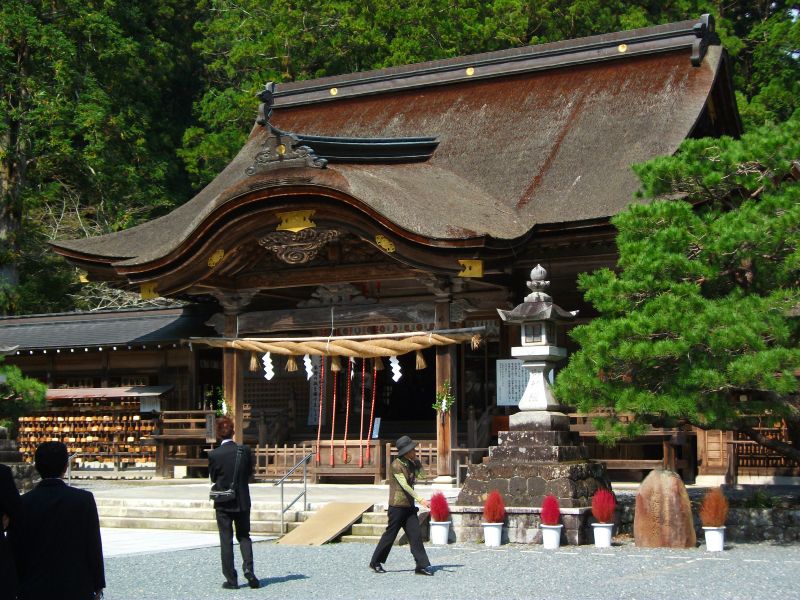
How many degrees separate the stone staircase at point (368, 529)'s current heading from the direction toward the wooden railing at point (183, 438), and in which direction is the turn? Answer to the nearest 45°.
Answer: approximately 90° to its right

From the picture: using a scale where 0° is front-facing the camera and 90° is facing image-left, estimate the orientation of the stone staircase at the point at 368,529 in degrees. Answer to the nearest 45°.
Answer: approximately 45°

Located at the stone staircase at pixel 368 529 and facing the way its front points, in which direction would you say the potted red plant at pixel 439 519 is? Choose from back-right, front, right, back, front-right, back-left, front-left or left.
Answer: left

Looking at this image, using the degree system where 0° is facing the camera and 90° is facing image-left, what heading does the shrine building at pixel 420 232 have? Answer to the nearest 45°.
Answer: approximately 45°

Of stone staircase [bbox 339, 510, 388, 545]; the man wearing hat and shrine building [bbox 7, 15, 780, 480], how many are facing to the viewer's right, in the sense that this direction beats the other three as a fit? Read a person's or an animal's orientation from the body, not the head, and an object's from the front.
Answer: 1

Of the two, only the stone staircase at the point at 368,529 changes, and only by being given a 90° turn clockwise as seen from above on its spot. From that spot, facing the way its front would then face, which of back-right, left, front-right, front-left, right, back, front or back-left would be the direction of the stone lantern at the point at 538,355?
back-right

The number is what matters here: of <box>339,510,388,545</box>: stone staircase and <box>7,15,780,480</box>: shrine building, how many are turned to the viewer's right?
0

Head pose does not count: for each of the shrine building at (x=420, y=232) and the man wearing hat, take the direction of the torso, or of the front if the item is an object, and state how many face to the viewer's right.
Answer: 1

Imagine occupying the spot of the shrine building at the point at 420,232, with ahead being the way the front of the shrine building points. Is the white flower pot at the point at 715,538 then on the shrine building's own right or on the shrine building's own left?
on the shrine building's own left

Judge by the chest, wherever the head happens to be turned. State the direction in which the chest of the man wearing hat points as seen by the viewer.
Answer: to the viewer's right

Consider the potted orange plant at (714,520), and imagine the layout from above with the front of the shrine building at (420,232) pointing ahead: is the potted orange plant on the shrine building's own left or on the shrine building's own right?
on the shrine building's own left
